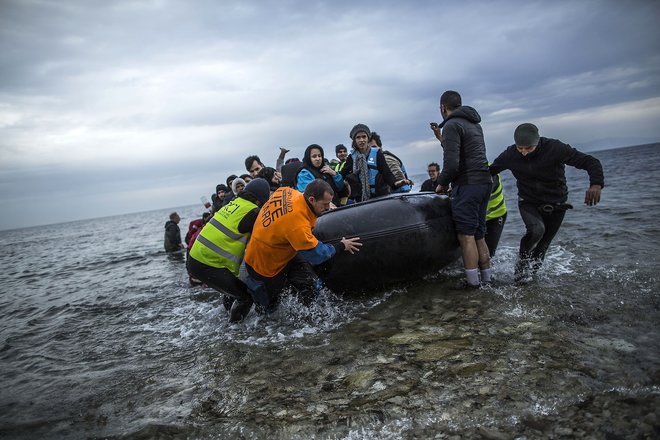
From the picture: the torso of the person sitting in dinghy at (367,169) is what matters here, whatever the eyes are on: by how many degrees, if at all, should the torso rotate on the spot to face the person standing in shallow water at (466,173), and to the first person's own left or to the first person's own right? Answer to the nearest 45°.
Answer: approximately 45° to the first person's own left

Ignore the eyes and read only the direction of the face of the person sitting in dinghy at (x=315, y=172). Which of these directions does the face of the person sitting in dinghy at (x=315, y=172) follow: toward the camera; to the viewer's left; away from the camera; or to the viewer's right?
toward the camera

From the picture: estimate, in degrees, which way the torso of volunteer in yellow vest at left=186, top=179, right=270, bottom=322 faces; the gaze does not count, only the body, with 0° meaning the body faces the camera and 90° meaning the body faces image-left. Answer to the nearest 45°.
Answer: approximately 225°

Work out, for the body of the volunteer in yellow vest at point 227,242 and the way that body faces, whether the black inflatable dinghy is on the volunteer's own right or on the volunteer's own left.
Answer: on the volunteer's own right

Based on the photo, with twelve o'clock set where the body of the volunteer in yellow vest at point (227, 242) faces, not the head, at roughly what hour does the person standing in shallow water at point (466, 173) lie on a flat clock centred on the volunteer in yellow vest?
The person standing in shallow water is roughly at 2 o'clock from the volunteer in yellow vest.

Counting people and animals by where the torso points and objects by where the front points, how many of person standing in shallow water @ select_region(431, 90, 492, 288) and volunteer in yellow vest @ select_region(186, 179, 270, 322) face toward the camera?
0

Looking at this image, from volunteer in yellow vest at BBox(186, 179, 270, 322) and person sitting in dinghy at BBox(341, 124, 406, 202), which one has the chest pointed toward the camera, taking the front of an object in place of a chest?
the person sitting in dinghy

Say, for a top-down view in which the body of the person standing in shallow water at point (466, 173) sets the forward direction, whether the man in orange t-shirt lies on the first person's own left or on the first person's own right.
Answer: on the first person's own left

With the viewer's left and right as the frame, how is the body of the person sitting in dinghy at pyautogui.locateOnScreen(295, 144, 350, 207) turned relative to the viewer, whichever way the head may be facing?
facing the viewer and to the right of the viewer

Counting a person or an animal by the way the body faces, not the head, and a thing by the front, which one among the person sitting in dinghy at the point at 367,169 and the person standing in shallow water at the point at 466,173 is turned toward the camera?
the person sitting in dinghy

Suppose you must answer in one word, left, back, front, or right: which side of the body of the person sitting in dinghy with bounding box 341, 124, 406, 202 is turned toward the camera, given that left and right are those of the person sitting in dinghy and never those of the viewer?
front

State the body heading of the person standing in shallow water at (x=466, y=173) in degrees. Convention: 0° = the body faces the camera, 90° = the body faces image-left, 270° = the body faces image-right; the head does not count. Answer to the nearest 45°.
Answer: approximately 135°

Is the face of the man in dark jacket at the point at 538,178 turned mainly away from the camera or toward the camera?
toward the camera

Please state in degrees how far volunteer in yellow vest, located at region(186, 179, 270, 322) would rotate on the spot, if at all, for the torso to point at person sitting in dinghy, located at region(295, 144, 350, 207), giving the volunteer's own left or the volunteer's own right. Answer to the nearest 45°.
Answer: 0° — they already face them

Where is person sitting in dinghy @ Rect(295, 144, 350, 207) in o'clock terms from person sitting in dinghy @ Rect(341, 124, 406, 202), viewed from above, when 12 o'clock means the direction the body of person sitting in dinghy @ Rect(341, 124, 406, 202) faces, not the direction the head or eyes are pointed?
person sitting in dinghy @ Rect(295, 144, 350, 207) is roughly at 3 o'clock from person sitting in dinghy @ Rect(341, 124, 406, 202).

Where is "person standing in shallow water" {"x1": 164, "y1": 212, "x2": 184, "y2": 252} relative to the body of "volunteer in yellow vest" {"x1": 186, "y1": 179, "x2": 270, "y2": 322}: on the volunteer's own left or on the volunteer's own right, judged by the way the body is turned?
on the volunteer's own left

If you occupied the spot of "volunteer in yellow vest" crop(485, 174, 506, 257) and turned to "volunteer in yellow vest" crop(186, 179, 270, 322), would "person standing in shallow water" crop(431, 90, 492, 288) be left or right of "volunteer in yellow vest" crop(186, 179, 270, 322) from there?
left
